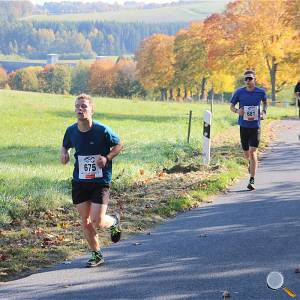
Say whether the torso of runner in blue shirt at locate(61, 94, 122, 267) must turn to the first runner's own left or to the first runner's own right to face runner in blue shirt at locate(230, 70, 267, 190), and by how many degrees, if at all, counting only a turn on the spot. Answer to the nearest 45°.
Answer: approximately 180°

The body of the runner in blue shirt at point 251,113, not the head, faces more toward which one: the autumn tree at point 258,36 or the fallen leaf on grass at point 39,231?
the fallen leaf on grass

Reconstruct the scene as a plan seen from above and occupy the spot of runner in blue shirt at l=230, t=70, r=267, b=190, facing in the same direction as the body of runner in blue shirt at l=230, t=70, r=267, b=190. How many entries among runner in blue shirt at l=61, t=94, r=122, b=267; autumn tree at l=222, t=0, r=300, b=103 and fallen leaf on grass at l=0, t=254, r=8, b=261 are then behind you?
1

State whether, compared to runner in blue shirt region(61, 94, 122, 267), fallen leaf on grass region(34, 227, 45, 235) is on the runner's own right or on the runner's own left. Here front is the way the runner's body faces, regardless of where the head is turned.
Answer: on the runner's own right

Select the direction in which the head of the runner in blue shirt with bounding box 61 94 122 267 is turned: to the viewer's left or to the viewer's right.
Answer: to the viewer's left

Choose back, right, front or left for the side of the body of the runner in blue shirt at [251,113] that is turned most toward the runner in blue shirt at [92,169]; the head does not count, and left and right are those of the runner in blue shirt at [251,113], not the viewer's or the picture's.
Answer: front

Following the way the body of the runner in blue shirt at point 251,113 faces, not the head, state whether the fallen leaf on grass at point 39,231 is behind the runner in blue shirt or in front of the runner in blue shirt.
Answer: in front

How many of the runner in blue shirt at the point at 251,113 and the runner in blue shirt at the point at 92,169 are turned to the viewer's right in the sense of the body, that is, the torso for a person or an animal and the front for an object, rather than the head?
0

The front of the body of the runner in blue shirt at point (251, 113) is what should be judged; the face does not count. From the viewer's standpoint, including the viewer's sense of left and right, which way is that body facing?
facing the viewer

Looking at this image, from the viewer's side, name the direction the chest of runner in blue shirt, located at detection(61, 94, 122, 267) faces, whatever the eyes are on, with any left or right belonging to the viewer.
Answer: facing the viewer and to the left of the viewer

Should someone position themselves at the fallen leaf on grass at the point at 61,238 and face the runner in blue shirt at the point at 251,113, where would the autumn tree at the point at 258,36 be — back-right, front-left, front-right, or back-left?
front-left
